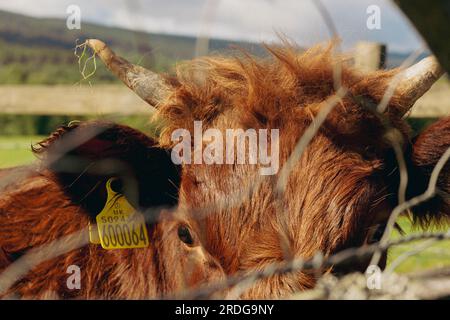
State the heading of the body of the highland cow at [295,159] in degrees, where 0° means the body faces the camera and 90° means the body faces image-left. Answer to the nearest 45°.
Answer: approximately 45°
